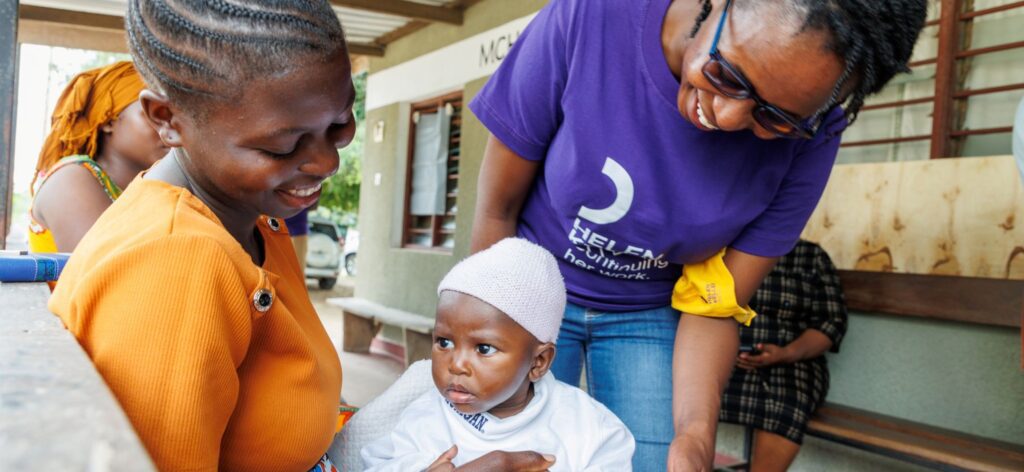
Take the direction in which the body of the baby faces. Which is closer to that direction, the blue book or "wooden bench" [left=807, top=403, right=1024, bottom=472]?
the blue book

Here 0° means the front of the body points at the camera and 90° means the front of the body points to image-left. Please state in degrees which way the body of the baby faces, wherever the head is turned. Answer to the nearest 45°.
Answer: approximately 45°

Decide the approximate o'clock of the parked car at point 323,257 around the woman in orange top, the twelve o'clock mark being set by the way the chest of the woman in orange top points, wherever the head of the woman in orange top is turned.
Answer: The parked car is roughly at 8 o'clock from the woman in orange top.

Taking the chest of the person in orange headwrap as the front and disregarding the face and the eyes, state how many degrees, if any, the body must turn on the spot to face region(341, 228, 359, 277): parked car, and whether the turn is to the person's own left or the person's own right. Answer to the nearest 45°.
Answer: approximately 90° to the person's own left

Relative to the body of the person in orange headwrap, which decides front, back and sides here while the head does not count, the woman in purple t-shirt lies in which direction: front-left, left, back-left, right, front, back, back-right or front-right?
front-right

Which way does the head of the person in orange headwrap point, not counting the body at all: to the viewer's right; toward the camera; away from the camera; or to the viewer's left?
to the viewer's right

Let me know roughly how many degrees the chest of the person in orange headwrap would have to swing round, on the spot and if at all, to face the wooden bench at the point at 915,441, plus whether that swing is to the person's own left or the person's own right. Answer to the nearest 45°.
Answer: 0° — they already face it

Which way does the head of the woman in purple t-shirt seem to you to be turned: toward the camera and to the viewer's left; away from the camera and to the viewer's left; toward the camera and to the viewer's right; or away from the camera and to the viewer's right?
toward the camera and to the viewer's left

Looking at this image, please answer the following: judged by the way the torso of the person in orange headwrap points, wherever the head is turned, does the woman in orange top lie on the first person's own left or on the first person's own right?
on the first person's own right

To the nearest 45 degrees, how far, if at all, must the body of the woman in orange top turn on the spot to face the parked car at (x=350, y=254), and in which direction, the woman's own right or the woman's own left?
approximately 135° to the woman's own left

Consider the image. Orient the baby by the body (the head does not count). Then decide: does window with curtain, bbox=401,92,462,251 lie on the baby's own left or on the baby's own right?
on the baby's own right

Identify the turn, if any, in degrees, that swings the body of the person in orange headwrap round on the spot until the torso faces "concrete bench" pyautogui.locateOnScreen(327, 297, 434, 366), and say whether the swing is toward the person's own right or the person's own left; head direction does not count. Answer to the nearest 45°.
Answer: approximately 45° to the person's own left

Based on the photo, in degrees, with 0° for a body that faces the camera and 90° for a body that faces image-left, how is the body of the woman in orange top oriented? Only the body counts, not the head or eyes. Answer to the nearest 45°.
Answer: approximately 315°

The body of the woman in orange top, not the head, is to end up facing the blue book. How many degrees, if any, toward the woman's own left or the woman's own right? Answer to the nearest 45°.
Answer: approximately 180°

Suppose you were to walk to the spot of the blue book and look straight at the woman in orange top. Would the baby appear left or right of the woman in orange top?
left

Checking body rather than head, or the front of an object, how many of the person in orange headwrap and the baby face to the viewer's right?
1

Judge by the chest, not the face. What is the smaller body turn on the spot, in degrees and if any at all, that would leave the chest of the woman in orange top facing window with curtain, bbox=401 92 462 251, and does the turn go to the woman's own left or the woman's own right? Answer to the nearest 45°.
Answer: approximately 135° to the woman's own left

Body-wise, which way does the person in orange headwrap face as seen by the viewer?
to the viewer's right
